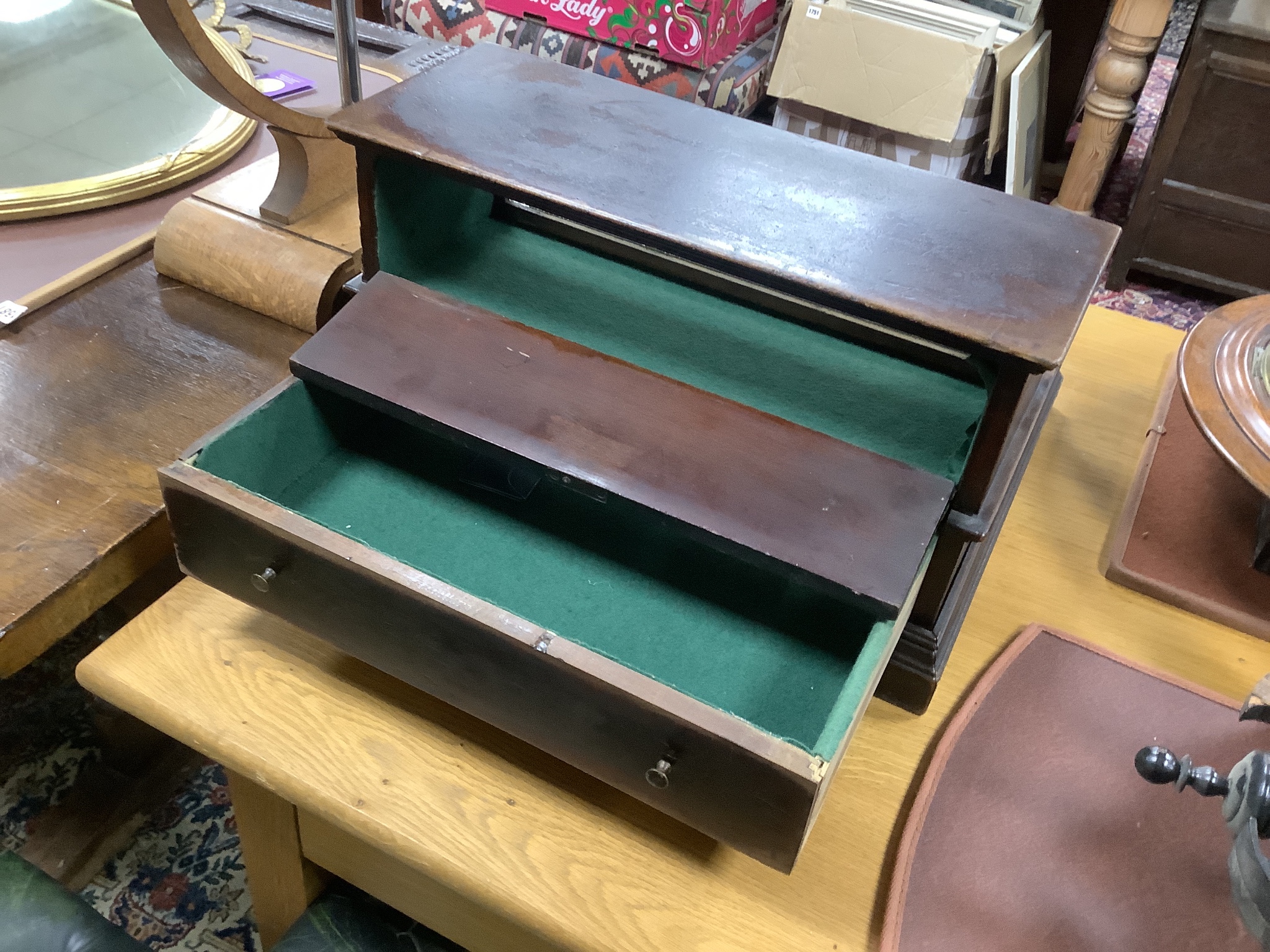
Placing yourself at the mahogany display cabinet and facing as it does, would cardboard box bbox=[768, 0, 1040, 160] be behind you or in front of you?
behind

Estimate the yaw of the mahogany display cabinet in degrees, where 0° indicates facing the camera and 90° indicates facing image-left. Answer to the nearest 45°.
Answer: approximately 45°

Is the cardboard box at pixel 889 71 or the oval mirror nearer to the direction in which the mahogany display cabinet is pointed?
the oval mirror

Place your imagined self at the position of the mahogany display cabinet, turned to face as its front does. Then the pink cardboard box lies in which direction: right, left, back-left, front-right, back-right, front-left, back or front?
back-right

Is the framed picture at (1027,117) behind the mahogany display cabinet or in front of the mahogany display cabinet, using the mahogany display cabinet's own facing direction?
behind

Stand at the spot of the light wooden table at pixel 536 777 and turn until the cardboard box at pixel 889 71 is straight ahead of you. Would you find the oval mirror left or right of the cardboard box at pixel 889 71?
left

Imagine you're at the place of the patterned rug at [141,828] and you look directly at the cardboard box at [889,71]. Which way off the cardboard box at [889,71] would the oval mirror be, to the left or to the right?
left

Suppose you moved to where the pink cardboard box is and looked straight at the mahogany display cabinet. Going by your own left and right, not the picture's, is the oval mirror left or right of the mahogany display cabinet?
right

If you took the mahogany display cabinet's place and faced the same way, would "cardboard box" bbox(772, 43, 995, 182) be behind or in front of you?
behind

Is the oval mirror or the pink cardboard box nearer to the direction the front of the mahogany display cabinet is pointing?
the oval mirror

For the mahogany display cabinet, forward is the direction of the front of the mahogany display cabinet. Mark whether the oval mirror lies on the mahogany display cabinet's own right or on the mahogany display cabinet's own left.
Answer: on the mahogany display cabinet's own right
